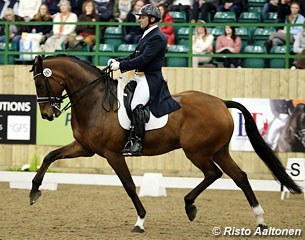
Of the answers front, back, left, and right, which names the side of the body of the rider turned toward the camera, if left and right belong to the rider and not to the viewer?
left

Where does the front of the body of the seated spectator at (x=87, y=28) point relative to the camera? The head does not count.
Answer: toward the camera

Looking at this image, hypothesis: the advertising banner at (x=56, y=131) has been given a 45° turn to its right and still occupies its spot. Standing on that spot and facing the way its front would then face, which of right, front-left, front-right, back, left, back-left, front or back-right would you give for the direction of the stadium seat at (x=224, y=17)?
back-left

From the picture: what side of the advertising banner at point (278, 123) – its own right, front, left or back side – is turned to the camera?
front

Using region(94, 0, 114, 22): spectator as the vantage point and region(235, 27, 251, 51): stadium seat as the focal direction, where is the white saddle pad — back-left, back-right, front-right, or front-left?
front-right

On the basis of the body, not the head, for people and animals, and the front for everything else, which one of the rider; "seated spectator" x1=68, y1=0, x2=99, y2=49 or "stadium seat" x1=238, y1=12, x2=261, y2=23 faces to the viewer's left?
the rider

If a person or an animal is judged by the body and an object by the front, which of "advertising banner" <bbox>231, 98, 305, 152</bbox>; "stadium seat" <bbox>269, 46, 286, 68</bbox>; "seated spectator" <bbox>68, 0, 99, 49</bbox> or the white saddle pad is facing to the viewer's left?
the white saddle pad

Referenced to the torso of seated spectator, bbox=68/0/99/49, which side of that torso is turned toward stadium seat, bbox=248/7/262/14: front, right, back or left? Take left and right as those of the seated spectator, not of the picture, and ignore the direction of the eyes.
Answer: left

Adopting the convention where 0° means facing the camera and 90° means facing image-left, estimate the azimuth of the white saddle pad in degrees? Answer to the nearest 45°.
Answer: approximately 90°

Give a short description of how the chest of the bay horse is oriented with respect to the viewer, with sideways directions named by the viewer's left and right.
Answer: facing to the left of the viewer

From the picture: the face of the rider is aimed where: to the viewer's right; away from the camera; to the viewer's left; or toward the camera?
to the viewer's left

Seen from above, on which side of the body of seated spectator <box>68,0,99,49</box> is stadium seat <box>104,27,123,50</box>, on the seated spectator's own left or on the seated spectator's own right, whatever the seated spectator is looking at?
on the seated spectator's own left

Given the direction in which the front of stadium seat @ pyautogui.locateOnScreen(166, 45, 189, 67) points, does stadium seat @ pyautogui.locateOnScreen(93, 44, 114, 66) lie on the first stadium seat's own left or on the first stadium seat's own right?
on the first stadium seat's own right

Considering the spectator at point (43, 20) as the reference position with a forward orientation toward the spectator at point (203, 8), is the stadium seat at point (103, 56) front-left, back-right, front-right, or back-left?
front-right

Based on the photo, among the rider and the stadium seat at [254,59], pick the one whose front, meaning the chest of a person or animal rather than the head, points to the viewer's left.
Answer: the rider

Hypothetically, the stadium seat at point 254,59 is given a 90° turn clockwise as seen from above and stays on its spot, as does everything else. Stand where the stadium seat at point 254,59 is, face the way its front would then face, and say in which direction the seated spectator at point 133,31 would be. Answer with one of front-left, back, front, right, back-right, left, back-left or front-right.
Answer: front

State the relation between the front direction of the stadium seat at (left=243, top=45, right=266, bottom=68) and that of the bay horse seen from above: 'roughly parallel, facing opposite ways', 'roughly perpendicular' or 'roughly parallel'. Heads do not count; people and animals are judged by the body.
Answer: roughly perpendicular
